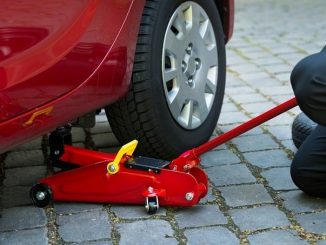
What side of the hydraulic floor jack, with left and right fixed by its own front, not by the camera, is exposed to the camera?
left
